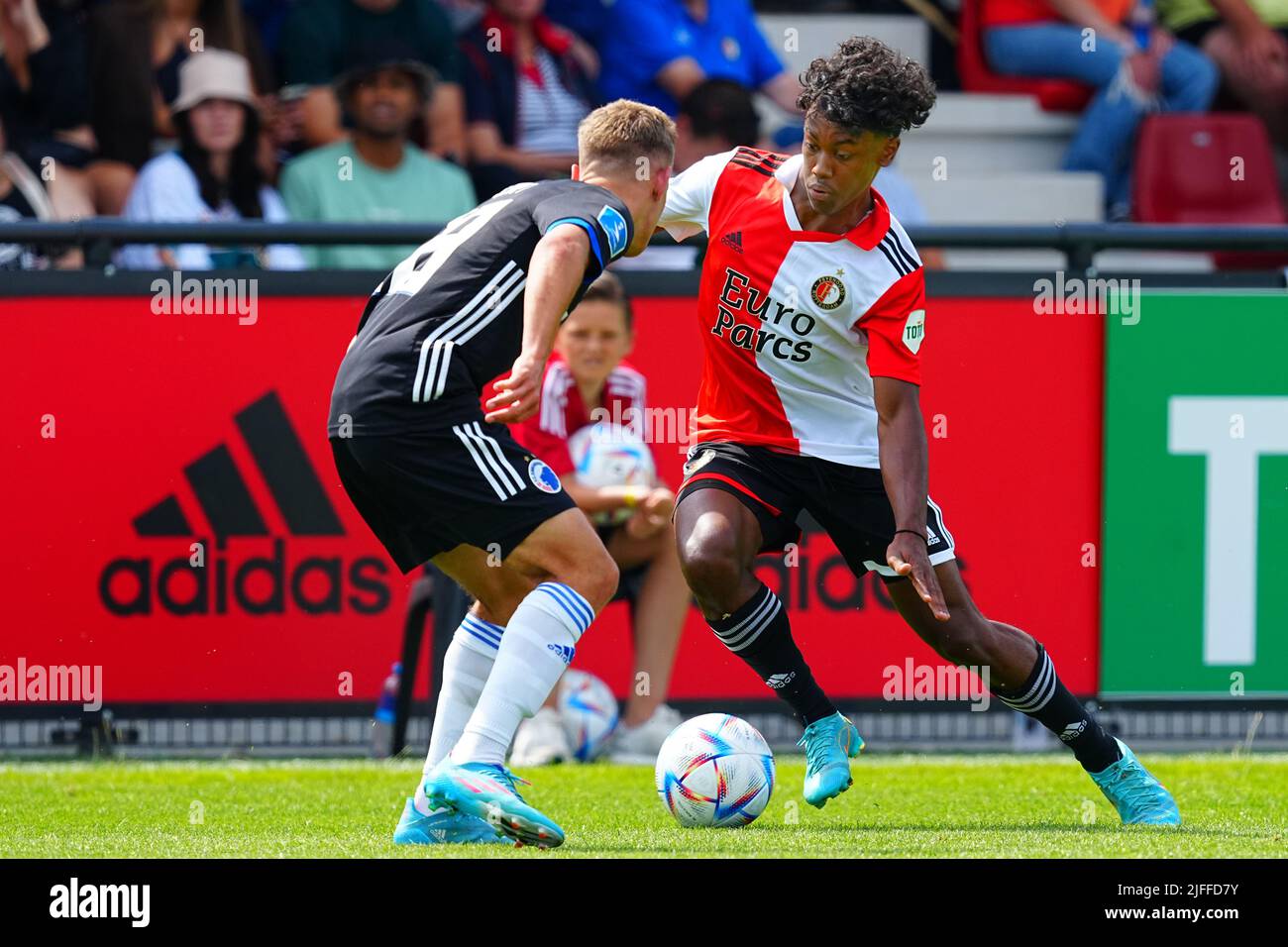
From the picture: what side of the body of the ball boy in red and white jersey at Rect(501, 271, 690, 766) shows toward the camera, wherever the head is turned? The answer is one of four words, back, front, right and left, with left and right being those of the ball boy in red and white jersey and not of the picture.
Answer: front

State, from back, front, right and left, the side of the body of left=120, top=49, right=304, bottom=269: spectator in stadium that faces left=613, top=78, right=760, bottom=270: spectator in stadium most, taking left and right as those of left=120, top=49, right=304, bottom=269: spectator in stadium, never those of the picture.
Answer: left

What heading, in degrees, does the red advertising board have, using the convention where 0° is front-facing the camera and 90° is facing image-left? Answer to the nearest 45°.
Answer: approximately 0°

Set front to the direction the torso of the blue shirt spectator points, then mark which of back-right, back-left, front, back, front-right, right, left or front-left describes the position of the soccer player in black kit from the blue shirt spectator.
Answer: front

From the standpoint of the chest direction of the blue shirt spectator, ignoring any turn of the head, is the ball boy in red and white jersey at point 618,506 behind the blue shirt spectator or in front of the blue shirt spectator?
in front

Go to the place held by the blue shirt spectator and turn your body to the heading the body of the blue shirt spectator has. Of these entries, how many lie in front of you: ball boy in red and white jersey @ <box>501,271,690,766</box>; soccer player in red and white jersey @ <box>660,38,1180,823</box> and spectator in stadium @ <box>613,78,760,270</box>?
3

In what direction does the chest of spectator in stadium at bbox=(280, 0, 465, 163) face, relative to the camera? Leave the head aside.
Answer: toward the camera

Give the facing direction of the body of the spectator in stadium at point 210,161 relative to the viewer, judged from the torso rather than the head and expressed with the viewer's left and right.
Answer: facing the viewer
